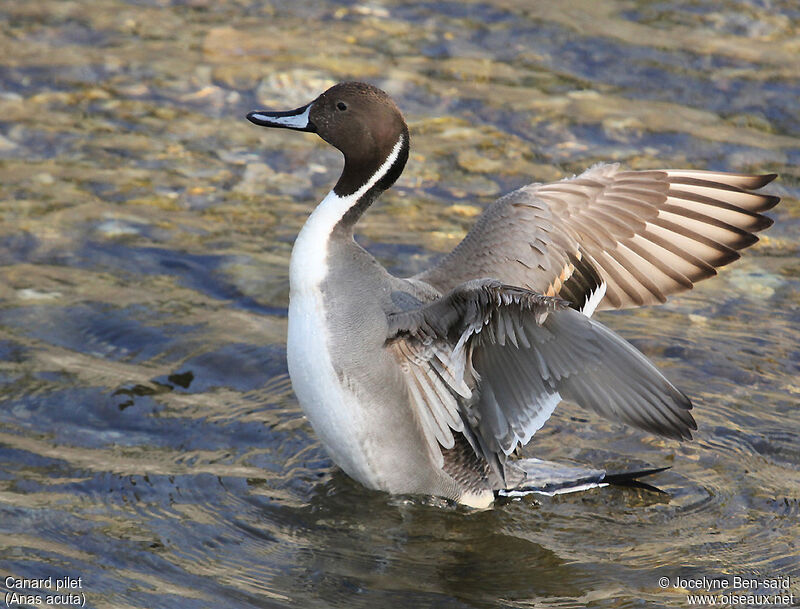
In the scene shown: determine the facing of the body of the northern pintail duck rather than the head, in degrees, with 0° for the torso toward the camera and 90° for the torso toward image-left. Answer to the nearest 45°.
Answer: approximately 90°
